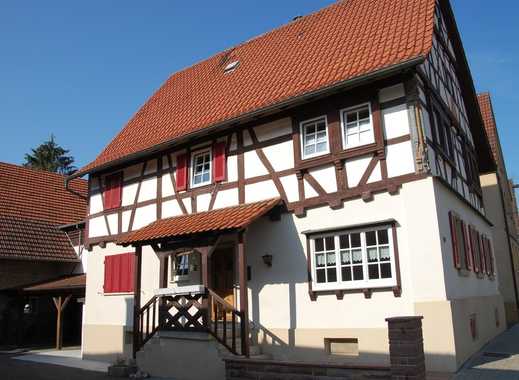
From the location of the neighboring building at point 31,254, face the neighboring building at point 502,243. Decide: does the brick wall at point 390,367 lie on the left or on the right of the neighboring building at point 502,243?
right

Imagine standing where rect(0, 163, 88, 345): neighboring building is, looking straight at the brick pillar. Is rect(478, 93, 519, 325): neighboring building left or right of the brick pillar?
left

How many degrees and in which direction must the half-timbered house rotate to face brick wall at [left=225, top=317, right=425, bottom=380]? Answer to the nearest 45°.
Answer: approximately 45° to its left

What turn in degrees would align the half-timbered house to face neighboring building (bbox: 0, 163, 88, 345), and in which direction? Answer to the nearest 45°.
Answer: approximately 90° to its right

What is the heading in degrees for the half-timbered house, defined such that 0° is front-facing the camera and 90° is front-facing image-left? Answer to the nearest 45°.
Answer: approximately 45°

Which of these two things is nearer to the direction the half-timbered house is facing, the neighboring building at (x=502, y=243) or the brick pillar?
the brick pillar

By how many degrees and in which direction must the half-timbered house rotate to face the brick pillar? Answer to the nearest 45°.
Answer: approximately 45° to its left

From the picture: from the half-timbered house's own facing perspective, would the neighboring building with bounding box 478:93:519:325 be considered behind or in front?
behind
